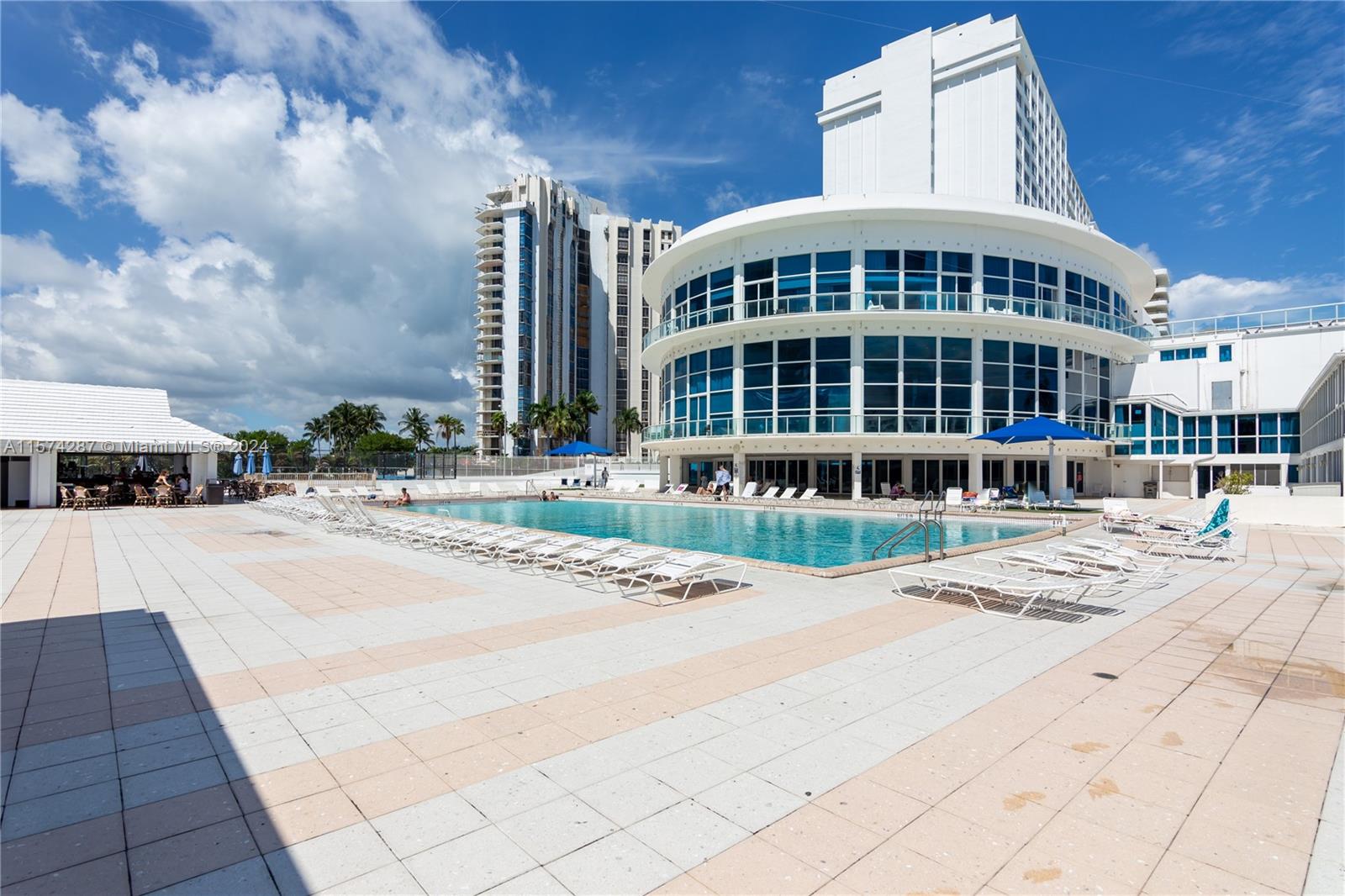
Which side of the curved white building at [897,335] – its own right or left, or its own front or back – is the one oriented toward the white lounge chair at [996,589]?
front

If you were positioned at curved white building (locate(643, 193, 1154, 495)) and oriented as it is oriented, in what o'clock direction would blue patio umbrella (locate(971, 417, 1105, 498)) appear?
The blue patio umbrella is roughly at 11 o'clock from the curved white building.

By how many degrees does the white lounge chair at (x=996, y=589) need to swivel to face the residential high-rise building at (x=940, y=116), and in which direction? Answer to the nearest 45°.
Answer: approximately 45° to its right

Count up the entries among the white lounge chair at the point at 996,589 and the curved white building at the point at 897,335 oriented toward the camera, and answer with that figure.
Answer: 1

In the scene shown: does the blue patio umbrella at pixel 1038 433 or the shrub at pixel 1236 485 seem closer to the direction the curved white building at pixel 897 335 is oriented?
the blue patio umbrella

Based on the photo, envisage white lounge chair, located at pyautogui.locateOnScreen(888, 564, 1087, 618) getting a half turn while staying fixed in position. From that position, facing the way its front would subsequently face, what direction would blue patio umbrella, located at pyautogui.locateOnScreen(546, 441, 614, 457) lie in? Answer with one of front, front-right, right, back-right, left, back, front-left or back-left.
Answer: back

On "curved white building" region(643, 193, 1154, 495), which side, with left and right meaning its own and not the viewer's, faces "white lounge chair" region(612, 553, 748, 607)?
front

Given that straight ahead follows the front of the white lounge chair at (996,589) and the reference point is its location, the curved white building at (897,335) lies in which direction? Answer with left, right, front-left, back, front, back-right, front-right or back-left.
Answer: front-right

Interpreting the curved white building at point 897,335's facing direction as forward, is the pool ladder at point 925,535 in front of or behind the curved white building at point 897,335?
in front

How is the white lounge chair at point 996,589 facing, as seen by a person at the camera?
facing away from the viewer and to the left of the viewer

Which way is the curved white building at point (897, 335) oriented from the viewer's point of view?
toward the camera
